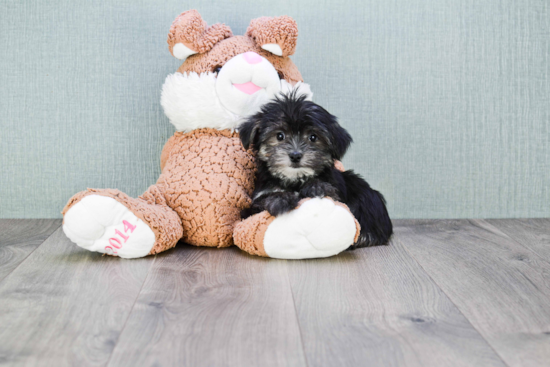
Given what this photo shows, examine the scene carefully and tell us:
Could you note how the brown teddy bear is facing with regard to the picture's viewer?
facing the viewer

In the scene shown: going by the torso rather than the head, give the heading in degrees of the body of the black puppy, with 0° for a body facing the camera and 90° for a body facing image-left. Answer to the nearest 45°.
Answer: approximately 45°
